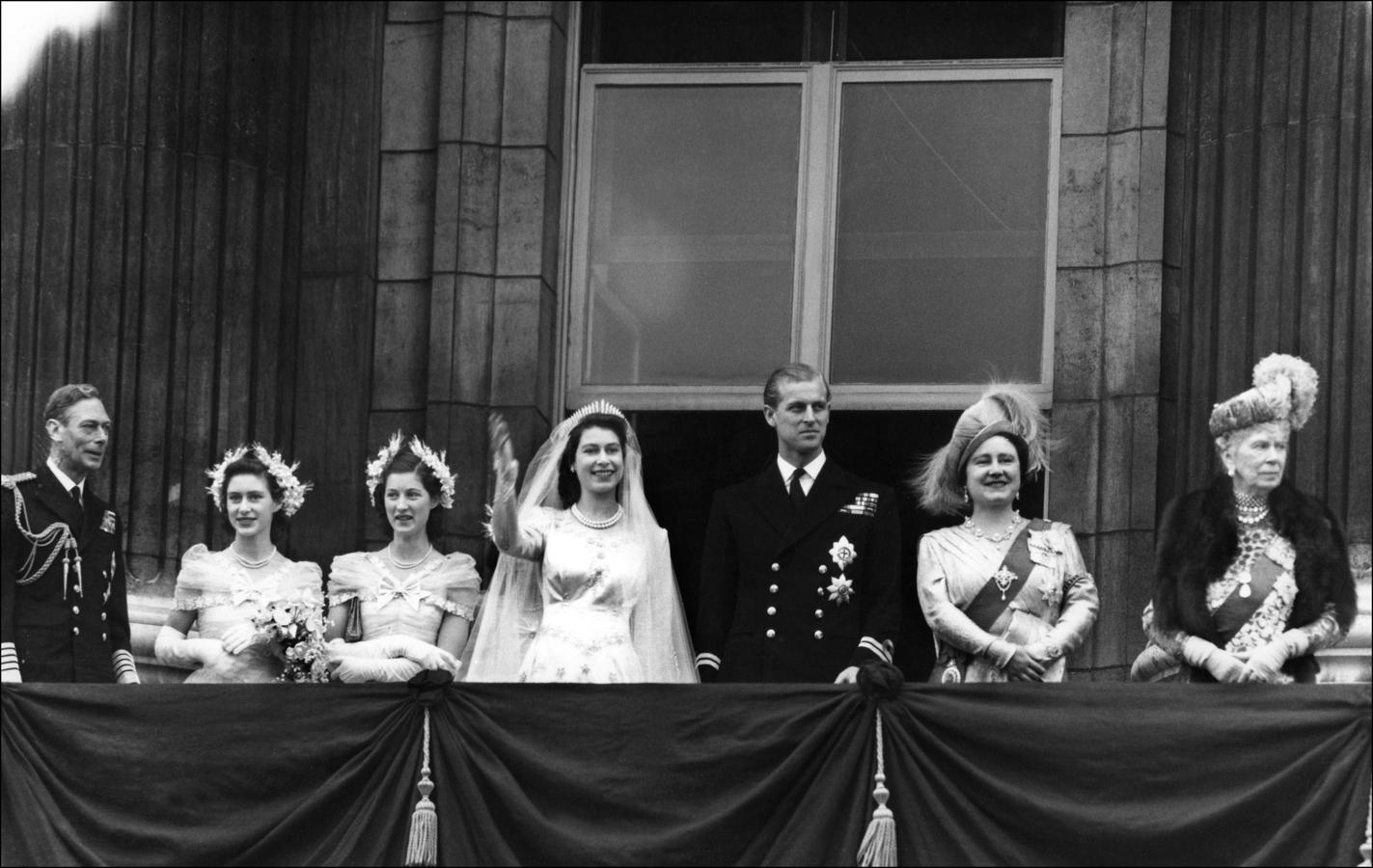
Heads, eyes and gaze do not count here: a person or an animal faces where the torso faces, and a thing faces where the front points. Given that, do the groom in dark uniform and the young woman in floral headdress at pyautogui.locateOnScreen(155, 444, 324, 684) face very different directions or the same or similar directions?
same or similar directions

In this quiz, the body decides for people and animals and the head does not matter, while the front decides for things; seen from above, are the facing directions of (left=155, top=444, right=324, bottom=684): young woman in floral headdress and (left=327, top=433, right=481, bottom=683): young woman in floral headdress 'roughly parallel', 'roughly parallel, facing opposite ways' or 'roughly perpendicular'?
roughly parallel

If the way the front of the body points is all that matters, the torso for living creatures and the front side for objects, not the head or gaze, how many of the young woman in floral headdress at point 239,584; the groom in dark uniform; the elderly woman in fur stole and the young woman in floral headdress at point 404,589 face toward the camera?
4

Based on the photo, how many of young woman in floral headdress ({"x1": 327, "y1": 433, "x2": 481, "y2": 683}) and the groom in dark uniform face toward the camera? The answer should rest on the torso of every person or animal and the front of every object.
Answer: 2

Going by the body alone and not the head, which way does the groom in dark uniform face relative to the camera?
toward the camera

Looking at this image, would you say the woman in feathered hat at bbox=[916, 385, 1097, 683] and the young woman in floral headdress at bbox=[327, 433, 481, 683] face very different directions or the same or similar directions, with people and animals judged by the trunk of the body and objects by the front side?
same or similar directions

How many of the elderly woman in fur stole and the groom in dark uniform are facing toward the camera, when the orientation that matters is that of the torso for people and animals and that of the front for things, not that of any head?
2

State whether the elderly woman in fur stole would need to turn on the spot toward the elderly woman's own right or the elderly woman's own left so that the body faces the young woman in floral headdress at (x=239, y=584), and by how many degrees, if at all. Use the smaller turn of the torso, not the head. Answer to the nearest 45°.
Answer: approximately 90° to the elderly woman's own right

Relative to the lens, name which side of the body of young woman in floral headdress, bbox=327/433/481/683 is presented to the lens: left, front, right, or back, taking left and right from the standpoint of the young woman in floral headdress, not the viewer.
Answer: front

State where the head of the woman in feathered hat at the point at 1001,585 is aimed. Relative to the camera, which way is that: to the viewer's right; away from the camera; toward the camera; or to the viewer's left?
toward the camera

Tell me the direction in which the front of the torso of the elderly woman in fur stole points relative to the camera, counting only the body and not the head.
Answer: toward the camera

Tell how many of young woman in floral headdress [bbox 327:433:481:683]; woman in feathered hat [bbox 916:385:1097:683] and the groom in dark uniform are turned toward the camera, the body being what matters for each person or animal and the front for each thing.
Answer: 3

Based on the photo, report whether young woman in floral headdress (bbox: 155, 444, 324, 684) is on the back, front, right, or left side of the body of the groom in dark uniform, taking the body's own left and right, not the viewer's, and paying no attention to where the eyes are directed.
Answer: right

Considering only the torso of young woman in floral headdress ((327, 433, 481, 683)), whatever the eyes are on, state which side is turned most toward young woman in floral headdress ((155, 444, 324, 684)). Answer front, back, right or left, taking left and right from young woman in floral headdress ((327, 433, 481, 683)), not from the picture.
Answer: right

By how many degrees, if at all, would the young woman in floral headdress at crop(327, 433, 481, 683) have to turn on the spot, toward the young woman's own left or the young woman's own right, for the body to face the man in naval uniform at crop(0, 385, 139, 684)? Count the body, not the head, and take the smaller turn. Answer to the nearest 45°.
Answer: approximately 90° to the young woman's own right

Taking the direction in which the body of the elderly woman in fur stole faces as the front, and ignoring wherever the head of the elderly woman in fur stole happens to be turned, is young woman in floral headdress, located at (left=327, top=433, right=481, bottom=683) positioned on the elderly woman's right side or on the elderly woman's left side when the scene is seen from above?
on the elderly woman's right side
